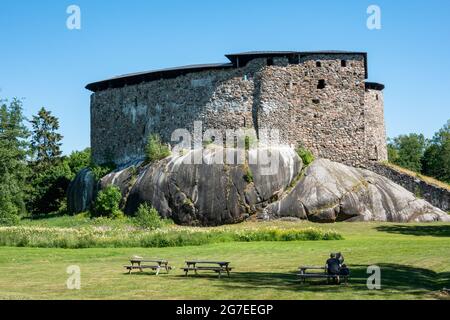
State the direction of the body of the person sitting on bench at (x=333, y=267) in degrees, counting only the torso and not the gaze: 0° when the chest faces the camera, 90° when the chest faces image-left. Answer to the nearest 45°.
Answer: approximately 180°
